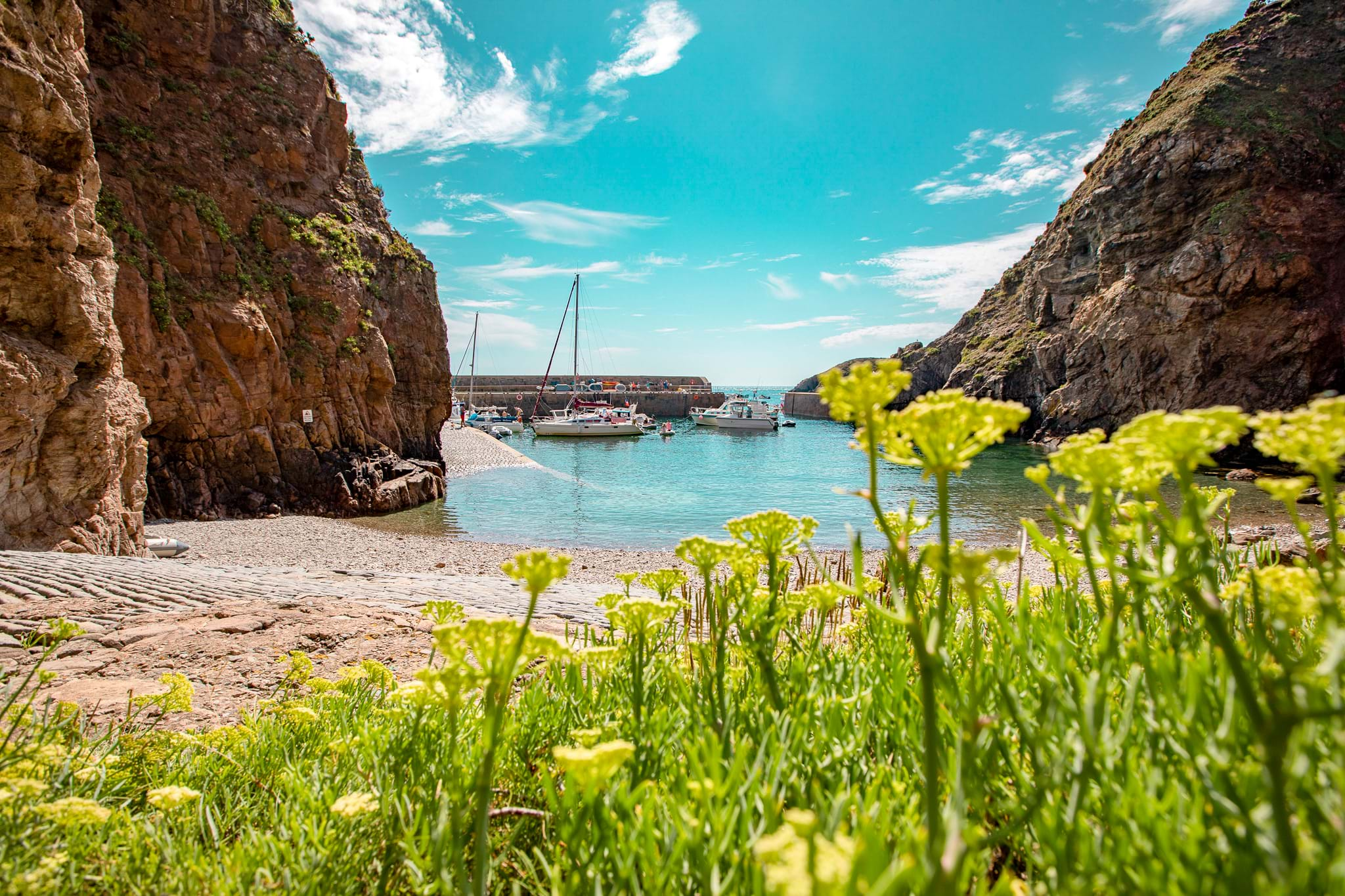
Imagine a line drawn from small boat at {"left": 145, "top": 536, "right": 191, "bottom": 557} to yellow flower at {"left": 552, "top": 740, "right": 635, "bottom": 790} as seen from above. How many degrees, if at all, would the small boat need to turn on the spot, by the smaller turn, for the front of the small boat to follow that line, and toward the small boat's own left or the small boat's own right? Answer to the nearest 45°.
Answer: approximately 90° to the small boat's own right

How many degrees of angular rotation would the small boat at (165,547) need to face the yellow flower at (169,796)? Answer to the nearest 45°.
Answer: approximately 90° to its right

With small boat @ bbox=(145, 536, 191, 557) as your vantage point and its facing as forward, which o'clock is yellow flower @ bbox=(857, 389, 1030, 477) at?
The yellow flower is roughly at 3 o'clock from the small boat.

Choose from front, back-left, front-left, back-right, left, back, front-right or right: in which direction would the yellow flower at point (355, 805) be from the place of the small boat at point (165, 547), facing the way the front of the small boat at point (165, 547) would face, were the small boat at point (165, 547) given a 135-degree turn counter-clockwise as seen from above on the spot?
back-left

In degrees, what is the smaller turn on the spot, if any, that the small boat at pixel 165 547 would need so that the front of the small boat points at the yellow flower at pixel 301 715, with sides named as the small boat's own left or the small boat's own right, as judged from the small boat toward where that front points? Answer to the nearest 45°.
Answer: approximately 90° to the small boat's own right

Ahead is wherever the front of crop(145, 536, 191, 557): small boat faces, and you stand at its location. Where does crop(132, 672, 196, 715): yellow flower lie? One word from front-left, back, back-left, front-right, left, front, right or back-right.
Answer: right

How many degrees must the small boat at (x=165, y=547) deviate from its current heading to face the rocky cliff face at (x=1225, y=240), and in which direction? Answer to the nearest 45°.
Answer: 0° — it already faces it

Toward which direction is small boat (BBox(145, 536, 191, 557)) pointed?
to the viewer's right

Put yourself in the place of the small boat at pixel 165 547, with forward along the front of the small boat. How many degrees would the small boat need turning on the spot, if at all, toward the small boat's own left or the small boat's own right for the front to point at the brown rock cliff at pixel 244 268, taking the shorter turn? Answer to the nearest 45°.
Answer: approximately 90° to the small boat's own left
